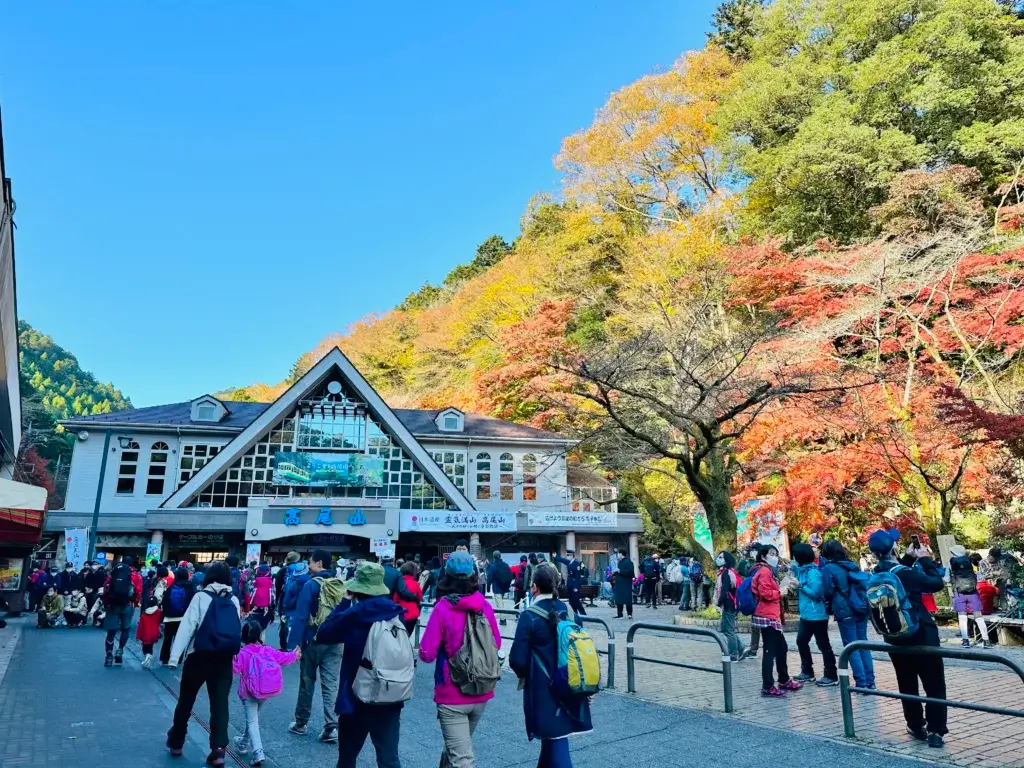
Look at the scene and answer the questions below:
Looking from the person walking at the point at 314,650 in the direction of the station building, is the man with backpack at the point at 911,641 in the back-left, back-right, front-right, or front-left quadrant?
back-right

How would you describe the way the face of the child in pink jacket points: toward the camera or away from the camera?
away from the camera

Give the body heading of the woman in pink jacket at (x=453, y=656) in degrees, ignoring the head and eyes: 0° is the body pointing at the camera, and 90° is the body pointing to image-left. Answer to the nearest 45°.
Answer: approximately 135°

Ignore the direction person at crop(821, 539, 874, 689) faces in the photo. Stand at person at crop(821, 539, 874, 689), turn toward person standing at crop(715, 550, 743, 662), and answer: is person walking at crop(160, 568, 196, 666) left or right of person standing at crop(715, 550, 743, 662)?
left

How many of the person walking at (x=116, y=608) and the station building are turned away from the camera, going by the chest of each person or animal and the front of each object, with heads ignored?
1

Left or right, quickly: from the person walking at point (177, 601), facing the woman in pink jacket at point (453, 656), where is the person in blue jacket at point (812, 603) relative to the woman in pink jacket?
left

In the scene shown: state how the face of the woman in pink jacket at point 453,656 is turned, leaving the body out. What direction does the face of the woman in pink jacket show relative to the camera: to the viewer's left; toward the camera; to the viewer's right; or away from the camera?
away from the camera

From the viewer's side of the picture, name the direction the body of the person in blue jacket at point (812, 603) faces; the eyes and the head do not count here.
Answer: to the viewer's left

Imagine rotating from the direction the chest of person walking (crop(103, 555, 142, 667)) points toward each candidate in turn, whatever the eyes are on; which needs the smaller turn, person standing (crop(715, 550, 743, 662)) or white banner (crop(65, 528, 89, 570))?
the white banner

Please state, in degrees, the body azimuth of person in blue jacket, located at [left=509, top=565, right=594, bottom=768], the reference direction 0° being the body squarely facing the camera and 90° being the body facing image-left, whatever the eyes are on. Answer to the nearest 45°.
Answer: approximately 135°

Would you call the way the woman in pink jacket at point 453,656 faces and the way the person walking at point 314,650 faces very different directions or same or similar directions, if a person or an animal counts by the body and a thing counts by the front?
same or similar directions

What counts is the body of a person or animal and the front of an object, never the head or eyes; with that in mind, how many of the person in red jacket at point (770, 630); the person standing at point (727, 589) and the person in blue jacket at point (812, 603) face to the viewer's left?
2

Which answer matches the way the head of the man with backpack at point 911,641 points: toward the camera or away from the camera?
away from the camera

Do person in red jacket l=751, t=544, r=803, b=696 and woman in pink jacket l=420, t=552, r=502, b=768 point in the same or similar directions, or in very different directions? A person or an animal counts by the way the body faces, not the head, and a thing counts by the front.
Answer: very different directions

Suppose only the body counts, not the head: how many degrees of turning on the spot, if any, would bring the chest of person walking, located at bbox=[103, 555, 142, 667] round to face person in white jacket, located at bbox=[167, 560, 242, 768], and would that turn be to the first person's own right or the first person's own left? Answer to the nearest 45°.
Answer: approximately 180°

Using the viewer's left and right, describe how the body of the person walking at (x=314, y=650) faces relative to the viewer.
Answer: facing away from the viewer and to the left of the viewer
